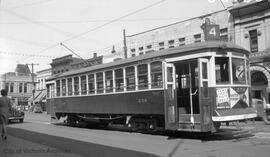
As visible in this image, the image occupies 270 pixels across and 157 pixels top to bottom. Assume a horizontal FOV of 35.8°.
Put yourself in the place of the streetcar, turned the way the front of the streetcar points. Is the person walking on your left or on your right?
on your right

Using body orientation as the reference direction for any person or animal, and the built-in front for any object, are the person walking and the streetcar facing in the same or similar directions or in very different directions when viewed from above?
very different directions

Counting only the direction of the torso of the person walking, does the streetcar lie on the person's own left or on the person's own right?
on the person's own right

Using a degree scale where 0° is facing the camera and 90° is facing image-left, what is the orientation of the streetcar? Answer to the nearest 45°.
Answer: approximately 315°
